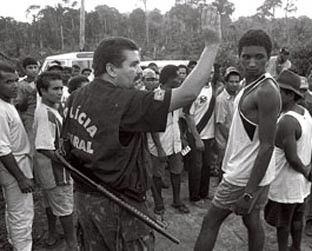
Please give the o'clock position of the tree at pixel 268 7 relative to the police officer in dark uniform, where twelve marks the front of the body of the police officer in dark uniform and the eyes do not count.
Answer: The tree is roughly at 11 o'clock from the police officer in dark uniform.

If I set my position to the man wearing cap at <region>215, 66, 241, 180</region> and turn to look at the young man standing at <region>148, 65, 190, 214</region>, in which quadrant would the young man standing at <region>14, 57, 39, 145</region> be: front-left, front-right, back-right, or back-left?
front-right

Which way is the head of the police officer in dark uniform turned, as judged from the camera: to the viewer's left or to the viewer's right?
to the viewer's right

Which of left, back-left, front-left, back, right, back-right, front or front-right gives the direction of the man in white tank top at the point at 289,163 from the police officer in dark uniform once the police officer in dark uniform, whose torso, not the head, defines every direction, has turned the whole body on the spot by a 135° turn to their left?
back-right

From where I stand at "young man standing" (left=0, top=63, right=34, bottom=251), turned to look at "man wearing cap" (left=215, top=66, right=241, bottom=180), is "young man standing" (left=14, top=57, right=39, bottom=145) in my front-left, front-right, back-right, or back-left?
front-left

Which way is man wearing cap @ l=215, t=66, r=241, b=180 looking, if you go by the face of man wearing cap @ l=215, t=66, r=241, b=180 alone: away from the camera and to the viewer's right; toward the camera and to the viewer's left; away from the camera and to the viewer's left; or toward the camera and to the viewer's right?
toward the camera and to the viewer's left

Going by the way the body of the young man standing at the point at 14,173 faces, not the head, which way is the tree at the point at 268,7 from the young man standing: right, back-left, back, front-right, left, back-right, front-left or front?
front-left

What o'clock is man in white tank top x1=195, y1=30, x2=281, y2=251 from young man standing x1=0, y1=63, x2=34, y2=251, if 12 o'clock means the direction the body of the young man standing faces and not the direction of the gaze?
The man in white tank top is roughly at 1 o'clock from the young man standing.

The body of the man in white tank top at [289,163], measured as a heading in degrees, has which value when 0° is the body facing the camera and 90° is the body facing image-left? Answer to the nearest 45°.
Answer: approximately 135°

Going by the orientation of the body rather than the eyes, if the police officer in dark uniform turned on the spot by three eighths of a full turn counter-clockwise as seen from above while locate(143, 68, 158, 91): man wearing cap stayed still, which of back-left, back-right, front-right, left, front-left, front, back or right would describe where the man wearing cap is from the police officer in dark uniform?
right
